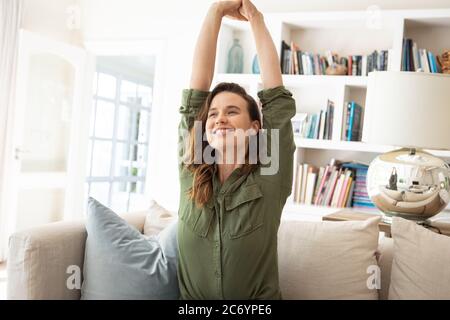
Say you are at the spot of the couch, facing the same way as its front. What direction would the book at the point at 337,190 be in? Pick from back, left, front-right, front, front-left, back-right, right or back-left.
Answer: back-left

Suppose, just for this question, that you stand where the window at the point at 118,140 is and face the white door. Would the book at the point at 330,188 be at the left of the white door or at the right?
left

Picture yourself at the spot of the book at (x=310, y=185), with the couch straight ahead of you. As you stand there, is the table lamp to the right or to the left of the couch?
left

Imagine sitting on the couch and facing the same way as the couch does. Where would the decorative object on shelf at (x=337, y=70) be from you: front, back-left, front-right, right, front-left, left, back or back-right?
back-left

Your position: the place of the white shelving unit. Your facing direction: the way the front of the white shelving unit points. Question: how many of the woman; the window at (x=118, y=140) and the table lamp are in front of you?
2

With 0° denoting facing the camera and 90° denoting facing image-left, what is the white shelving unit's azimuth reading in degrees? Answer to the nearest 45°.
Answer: approximately 0°

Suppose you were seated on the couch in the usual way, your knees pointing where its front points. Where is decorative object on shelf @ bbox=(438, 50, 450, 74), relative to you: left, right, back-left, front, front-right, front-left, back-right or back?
back-left

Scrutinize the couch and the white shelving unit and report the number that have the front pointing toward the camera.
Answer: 2

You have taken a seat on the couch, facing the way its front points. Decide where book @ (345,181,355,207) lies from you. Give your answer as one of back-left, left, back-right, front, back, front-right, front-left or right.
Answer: back-left

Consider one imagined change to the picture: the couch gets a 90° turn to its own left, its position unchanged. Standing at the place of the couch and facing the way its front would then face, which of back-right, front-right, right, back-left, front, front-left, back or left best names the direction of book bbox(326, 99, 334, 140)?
front-left
